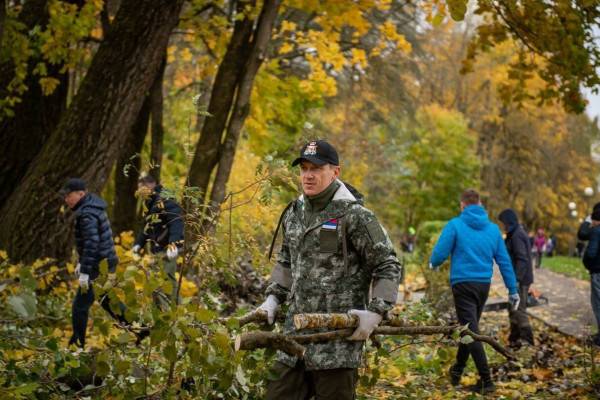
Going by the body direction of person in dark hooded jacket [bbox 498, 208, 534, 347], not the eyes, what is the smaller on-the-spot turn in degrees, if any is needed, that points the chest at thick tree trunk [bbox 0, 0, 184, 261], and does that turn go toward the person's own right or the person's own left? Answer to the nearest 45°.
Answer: approximately 45° to the person's own left

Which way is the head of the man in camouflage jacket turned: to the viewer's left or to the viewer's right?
to the viewer's left

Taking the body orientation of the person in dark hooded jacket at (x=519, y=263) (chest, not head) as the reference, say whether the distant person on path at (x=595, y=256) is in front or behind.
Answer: behind

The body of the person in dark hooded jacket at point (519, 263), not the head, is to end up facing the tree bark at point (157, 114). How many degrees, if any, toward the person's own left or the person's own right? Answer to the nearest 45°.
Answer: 0° — they already face it

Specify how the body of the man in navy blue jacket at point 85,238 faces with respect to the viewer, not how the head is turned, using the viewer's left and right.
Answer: facing to the left of the viewer

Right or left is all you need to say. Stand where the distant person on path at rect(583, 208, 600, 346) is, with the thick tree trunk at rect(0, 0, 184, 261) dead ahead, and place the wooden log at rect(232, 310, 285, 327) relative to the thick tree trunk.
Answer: left

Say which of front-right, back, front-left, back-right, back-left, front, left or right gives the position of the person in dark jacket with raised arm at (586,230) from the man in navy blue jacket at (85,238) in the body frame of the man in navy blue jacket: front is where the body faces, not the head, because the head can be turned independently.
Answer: back

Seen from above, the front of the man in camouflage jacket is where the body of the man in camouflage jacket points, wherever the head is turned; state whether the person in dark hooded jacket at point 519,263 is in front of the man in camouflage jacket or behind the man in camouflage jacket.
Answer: behind

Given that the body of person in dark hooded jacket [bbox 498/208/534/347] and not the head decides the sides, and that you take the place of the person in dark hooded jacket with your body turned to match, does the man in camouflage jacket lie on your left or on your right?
on your left

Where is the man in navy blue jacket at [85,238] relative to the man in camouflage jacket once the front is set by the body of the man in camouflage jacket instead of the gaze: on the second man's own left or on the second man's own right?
on the second man's own right

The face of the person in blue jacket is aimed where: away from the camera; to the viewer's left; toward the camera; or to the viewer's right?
away from the camera

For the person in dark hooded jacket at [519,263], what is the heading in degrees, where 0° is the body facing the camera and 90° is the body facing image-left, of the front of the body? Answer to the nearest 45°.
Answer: approximately 90°

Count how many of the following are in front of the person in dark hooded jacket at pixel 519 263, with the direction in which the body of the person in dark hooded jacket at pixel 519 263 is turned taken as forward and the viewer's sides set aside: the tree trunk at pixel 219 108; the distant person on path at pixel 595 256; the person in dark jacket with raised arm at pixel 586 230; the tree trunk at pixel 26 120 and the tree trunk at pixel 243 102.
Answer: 3

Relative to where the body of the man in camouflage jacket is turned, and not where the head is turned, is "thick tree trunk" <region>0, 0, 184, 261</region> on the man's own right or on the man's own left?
on the man's own right

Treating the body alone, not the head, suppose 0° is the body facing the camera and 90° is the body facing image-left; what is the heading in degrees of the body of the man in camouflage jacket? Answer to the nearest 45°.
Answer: approximately 45°

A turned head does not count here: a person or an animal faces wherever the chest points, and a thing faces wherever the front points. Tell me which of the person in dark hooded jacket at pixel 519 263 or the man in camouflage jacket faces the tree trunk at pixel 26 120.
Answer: the person in dark hooded jacket

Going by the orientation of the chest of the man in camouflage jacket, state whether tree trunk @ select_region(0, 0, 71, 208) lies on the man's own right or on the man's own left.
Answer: on the man's own right
